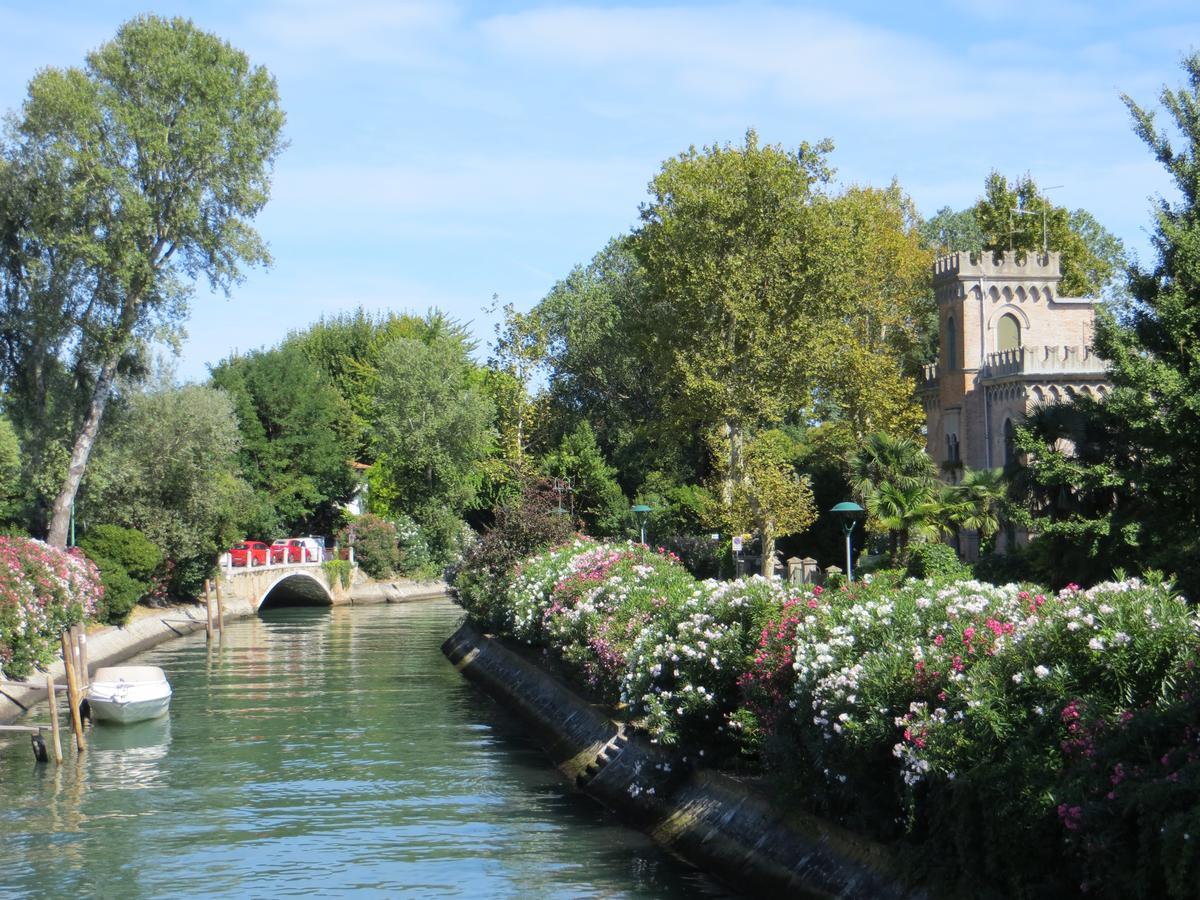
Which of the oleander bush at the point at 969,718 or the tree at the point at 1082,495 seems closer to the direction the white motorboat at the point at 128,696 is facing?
the oleander bush

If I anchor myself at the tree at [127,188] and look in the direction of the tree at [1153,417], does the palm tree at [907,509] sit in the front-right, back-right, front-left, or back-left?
front-left

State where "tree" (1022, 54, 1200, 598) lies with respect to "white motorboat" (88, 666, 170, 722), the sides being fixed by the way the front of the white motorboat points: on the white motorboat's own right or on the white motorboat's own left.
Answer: on the white motorboat's own left

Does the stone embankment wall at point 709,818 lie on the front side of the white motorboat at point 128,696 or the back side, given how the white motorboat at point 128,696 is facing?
on the front side

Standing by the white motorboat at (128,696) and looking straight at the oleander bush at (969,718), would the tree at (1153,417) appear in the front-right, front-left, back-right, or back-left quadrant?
front-left

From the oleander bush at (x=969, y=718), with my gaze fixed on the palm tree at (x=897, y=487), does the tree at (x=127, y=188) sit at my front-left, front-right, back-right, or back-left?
front-left

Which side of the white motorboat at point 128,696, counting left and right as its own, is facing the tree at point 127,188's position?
back

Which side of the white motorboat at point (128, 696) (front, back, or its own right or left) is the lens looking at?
front

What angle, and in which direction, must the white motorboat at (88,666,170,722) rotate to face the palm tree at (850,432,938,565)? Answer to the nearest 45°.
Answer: approximately 90° to its left

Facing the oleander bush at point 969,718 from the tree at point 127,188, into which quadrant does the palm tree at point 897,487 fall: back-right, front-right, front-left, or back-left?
front-left

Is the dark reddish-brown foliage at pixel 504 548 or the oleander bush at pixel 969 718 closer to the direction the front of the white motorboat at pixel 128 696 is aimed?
the oleander bush

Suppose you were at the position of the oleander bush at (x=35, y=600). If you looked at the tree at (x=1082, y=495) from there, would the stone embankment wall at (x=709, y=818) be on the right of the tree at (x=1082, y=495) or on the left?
right

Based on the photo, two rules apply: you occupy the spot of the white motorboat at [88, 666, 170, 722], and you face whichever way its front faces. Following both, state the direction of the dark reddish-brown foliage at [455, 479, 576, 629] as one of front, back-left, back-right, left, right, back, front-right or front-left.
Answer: back-left
